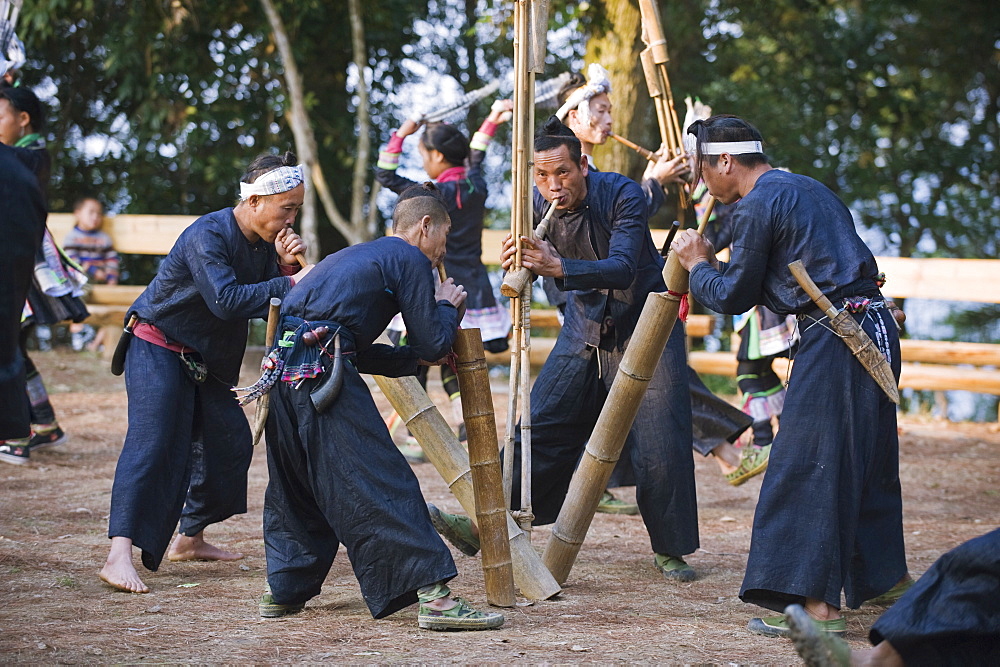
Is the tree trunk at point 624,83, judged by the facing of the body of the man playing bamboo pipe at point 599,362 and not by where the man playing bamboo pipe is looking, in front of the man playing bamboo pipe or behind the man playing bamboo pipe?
behind

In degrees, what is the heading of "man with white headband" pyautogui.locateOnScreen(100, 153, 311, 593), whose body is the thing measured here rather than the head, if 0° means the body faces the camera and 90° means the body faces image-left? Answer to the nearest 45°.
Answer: approximately 315°

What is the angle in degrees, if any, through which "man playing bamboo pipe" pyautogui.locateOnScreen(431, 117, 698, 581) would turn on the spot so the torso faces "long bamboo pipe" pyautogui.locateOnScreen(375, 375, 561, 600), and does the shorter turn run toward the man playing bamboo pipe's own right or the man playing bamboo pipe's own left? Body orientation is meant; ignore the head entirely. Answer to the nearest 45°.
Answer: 0° — they already face it

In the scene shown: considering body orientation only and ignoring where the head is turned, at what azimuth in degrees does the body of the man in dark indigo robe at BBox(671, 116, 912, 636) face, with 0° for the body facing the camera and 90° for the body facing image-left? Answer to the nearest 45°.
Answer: approximately 90°

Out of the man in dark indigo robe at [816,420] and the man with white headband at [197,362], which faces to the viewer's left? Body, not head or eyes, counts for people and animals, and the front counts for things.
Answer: the man in dark indigo robe

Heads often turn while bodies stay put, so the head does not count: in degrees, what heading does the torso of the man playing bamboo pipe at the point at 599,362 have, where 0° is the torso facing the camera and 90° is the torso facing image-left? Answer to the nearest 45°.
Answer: approximately 45°

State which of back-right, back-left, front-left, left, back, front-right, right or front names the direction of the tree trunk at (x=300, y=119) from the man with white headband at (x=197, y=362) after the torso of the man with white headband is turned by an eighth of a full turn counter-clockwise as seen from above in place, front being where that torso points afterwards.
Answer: left

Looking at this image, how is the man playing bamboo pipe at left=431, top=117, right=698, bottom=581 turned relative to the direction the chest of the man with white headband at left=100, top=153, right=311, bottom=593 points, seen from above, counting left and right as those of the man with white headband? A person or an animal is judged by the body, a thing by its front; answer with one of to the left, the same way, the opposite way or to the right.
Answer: to the right
